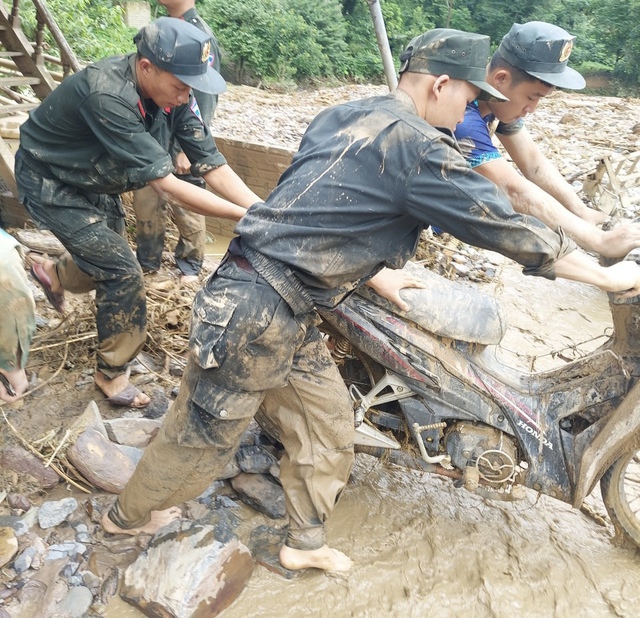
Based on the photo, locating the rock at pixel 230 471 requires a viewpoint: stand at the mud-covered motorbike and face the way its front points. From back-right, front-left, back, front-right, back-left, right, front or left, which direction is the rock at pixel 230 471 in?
back

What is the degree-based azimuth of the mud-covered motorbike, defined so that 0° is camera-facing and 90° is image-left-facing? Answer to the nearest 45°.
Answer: approximately 270°

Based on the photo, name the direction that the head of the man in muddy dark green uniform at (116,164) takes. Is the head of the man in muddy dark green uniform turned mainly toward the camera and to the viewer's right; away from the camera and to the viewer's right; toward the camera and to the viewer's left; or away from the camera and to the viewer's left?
toward the camera and to the viewer's right

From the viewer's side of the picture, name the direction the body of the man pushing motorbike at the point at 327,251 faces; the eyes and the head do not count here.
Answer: to the viewer's right

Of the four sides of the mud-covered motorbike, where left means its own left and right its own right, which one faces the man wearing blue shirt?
left

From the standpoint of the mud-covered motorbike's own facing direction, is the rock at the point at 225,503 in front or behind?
behind

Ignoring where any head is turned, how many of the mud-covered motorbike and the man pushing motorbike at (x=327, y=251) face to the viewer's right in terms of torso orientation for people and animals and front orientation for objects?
2

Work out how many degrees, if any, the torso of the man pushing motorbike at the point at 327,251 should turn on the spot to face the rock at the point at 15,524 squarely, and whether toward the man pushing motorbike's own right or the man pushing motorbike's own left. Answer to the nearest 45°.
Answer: approximately 180°

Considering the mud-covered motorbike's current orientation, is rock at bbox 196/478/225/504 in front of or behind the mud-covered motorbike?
behind

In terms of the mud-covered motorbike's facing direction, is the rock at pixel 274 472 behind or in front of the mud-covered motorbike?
behind
